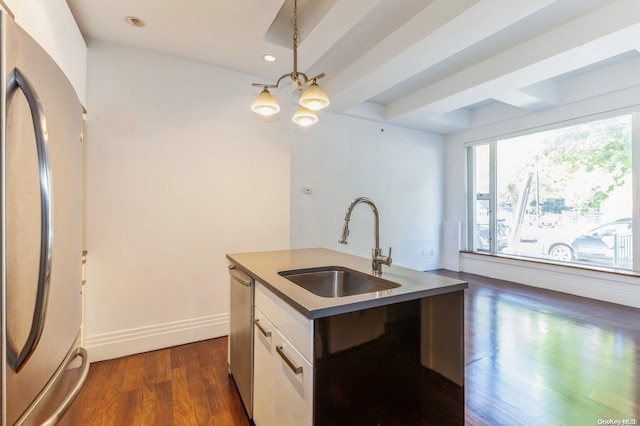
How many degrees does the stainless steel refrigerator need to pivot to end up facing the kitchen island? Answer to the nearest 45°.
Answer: approximately 45° to its right

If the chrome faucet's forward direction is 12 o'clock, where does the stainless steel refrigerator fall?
The stainless steel refrigerator is roughly at 12 o'clock from the chrome faucet.

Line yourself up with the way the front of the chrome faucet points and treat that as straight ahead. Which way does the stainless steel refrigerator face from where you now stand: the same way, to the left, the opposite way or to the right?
the opposite way

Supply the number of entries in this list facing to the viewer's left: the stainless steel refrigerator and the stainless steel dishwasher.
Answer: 1

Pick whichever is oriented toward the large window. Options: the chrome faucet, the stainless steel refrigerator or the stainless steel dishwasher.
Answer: the stainless steel refrigerator

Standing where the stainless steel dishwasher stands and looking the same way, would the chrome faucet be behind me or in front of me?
behind

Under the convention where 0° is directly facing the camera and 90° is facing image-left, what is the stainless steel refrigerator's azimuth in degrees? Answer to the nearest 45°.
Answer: approximately 270°

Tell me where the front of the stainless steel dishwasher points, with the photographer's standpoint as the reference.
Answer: facing to the left of the viewer
